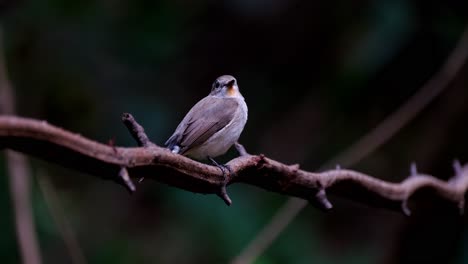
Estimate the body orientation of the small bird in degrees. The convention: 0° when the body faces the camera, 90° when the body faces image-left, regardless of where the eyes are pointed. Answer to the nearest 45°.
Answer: approximately 270°
